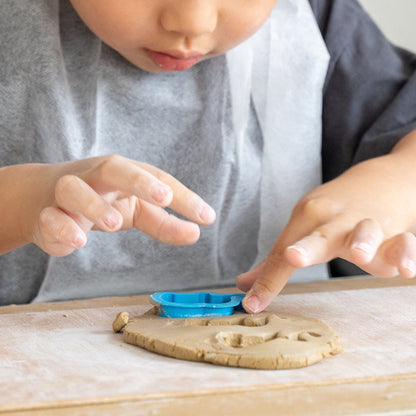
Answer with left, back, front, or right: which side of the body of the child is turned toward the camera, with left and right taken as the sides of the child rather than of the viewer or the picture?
front

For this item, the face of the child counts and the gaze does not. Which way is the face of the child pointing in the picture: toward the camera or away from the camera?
toward the camera
